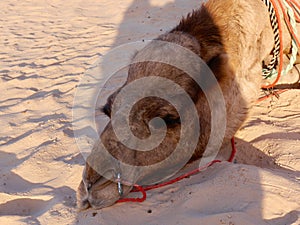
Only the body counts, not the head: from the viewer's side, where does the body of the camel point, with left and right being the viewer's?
facing the viewer and to the left of the viewer
